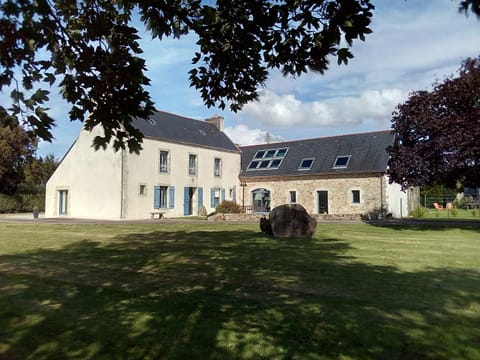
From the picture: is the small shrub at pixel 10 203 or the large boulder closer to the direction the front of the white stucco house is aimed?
the large boulder

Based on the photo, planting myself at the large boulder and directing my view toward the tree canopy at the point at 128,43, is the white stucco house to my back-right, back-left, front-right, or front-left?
back-right

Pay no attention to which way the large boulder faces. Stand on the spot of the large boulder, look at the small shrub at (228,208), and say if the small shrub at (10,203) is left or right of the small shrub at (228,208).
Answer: left

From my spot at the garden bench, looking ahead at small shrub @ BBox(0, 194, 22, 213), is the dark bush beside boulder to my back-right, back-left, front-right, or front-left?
back-left

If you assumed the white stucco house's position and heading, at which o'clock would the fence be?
The fence is roughly at 10 o'clock from the white stucco house.

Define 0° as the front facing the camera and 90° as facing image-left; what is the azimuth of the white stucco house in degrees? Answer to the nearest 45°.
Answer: approximately 315°
